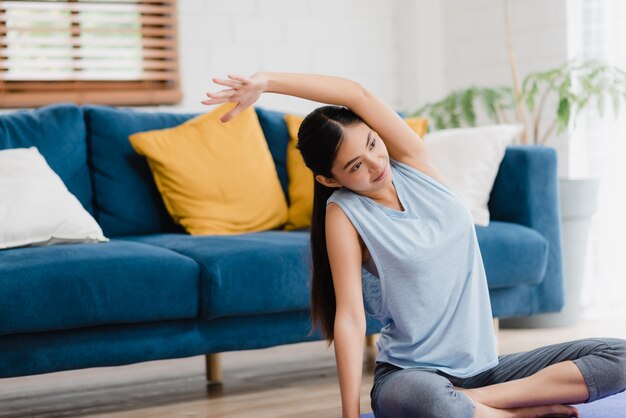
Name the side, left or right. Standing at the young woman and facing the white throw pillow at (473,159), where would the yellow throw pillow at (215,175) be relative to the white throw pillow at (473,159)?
left

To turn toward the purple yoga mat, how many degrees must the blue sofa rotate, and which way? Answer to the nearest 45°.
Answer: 0° — it already faces it

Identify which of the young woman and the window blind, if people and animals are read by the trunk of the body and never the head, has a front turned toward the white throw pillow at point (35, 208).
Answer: the window blind

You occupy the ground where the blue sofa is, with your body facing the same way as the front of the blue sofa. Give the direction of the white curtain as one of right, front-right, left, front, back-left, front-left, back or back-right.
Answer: left

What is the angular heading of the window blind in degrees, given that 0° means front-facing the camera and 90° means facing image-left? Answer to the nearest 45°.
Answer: approximately 0°

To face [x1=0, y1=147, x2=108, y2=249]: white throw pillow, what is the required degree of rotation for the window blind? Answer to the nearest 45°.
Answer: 0° — it already faces it

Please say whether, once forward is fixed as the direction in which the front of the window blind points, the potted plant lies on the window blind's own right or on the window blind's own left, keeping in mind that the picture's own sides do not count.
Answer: on the window blind's own left

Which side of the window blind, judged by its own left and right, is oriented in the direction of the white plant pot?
left

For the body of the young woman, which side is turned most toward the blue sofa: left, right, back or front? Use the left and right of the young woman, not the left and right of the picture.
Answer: back

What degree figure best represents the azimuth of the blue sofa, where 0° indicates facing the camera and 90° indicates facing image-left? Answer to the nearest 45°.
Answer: approximately 315°

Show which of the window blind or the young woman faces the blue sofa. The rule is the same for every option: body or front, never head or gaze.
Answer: the window blind
